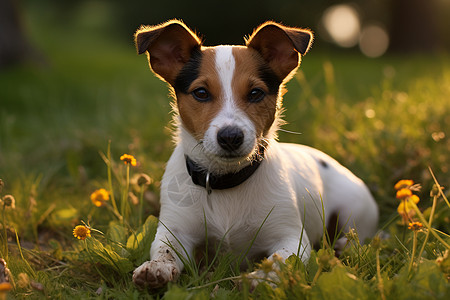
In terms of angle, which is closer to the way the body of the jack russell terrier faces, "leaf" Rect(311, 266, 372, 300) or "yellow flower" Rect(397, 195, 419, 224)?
the leaf

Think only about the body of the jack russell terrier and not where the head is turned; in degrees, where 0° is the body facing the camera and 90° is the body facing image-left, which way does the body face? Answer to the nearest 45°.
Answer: approximately 45°

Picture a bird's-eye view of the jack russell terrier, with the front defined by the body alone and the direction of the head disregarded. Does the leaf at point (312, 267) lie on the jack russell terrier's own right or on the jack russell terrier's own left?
on the jack russell terrier's own left

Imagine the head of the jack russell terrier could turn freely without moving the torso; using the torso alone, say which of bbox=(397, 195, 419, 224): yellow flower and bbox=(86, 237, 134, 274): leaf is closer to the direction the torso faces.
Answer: the leaf

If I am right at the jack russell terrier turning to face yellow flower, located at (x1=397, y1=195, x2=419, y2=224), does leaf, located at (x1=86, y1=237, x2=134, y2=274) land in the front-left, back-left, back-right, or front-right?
back-right

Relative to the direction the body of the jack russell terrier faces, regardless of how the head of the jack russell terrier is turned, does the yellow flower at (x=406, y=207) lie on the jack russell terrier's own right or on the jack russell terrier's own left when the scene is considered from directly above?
on the jack russell terrier's own left

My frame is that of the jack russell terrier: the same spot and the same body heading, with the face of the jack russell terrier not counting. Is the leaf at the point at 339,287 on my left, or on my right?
on my left

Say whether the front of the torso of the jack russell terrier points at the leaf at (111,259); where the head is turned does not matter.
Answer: yes
